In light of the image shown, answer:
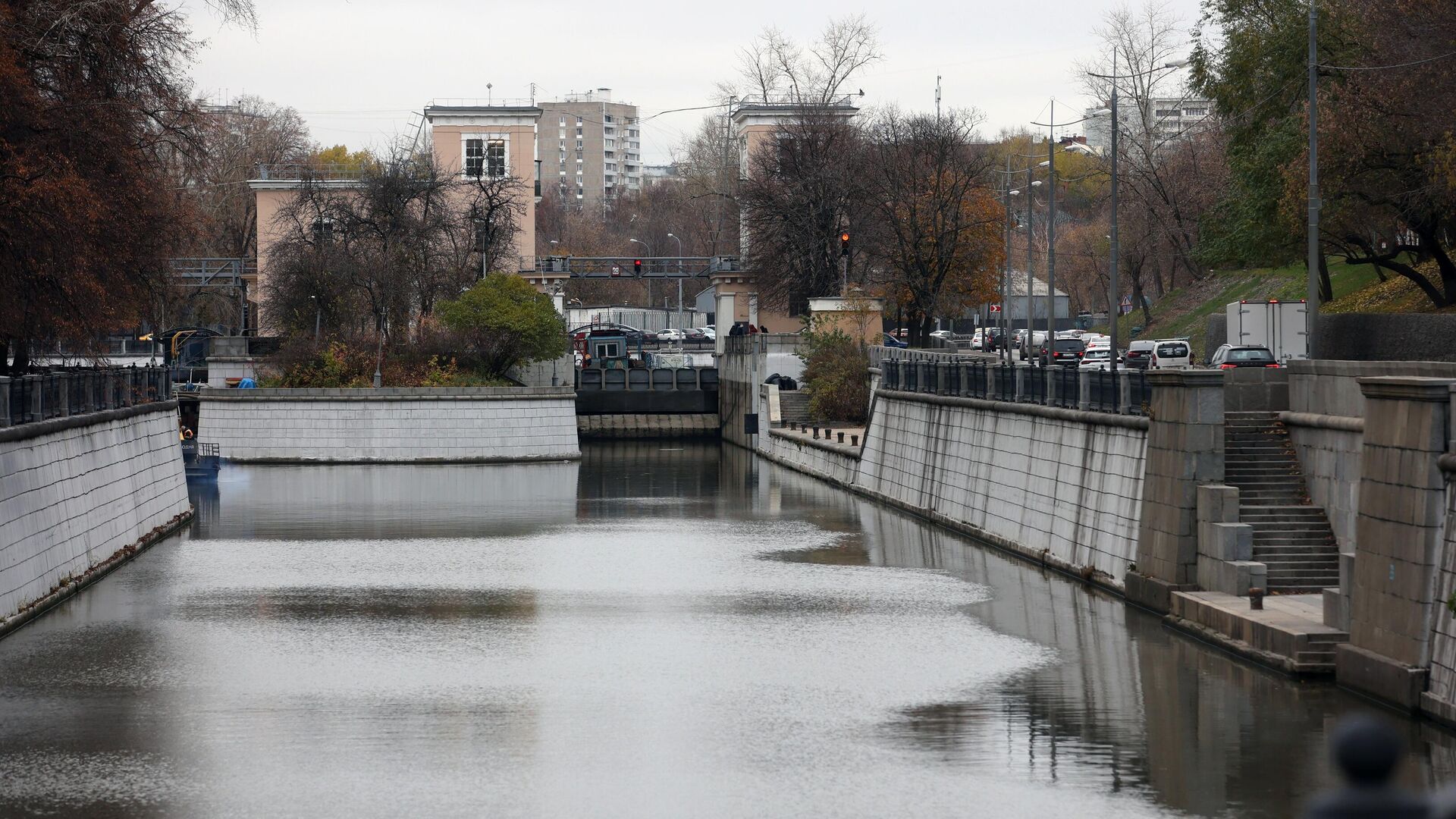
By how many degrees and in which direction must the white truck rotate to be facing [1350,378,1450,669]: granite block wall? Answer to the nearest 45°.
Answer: approximately 180°

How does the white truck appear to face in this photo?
away from the camera

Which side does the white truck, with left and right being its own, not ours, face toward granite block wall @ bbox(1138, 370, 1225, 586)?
back

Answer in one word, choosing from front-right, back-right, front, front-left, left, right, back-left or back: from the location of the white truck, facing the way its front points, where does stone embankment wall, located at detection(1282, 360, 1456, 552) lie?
back

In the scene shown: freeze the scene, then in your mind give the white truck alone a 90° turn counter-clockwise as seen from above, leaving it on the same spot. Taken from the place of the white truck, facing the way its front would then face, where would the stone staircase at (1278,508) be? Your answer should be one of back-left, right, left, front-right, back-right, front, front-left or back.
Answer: left

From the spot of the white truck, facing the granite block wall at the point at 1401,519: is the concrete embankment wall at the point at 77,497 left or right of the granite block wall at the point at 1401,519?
right
